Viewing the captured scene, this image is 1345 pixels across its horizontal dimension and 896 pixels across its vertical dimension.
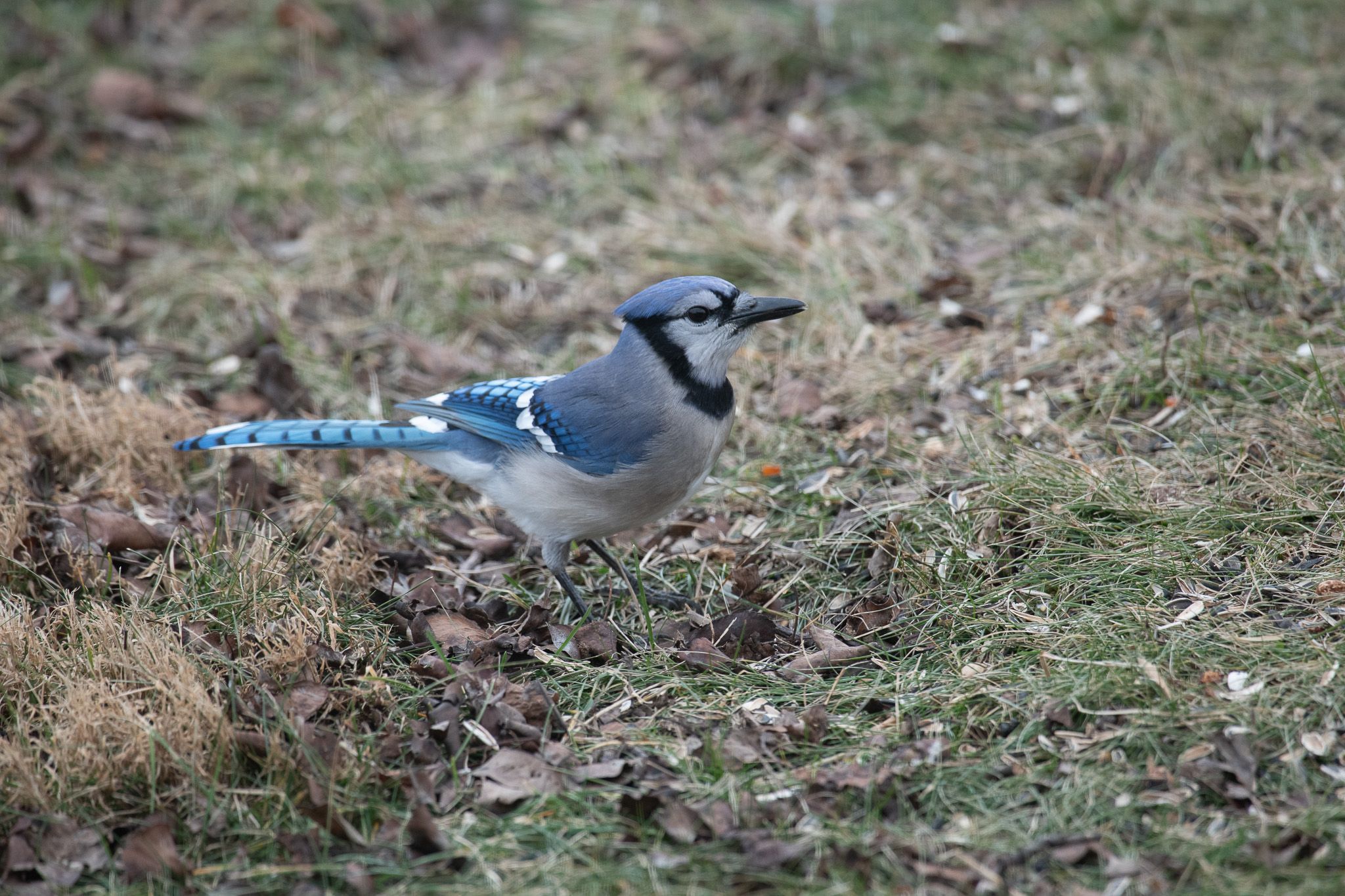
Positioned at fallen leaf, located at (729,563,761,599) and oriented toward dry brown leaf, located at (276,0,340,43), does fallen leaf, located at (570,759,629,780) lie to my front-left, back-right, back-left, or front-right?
back-left

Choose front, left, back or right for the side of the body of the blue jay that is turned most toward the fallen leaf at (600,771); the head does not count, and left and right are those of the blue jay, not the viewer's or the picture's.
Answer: right

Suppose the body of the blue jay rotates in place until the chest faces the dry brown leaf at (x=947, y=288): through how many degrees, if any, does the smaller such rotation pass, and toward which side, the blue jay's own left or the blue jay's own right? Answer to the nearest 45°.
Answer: approximately 45° to the blue jay's own left

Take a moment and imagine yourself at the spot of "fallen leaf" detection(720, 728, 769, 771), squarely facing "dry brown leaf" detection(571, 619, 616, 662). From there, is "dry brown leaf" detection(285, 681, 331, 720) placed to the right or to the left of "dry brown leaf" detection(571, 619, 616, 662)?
left

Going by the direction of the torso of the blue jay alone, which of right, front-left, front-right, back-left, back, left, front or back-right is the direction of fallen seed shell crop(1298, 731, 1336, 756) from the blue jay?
front-right

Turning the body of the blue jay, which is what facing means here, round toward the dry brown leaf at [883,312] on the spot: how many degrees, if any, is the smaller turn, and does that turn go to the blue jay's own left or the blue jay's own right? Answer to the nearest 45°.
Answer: approximately 45° to the blue jay's own left

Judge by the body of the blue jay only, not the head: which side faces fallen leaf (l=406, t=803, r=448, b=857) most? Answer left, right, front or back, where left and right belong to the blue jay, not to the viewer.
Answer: right

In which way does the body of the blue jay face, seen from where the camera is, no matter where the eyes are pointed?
to the viewer's right

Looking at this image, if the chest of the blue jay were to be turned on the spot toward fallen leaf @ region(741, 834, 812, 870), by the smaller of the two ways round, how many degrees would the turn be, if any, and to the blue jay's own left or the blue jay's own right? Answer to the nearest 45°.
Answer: approximately 90° to the blue jay's own right

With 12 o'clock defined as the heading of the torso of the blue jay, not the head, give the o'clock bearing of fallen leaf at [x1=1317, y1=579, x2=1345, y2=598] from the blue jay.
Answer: The fallen leaf is roughly at 1 o'clock from the blue jay.

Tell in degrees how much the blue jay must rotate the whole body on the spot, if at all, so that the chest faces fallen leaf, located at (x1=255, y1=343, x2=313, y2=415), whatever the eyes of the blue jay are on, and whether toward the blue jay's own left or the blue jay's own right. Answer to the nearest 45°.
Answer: approximately 135° to the blue jay's own left
